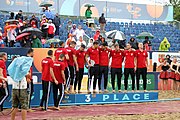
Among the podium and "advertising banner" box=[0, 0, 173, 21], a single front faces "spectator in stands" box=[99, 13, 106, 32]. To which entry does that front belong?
the advertising banner

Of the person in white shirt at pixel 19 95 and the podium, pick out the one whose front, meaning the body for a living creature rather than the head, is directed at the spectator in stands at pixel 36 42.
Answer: the person in white shirt

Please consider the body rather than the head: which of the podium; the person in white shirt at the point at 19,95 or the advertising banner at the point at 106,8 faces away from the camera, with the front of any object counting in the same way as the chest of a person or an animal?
the person in white shirt

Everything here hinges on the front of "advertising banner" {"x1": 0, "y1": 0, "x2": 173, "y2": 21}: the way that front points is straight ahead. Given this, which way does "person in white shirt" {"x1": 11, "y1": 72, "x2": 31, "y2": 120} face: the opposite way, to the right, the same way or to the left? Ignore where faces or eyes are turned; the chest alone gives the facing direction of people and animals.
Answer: the opposite way

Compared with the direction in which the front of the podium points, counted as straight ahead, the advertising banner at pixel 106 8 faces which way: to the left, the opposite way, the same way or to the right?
the same way

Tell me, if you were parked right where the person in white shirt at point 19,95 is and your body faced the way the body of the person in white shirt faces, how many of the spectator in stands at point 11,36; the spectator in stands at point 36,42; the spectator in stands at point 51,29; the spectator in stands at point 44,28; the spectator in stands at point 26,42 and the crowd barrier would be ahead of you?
6

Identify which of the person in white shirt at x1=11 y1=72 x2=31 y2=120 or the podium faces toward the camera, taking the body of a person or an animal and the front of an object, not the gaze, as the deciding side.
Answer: the podium

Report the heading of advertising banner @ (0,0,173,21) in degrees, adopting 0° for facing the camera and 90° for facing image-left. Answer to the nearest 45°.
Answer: approximately 0°

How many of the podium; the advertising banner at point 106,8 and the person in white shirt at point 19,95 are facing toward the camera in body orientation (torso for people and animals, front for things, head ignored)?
2

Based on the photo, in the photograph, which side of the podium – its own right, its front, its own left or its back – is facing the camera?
front

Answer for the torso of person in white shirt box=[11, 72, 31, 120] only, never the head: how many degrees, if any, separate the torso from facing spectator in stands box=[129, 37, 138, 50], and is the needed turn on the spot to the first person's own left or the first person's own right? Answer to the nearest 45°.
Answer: approximately 45° to the first person's own right

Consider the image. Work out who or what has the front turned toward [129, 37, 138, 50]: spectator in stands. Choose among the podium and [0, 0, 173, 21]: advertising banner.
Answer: the advertising banner

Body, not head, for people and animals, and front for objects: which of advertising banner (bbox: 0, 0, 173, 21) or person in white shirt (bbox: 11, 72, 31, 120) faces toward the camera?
the advertising banner

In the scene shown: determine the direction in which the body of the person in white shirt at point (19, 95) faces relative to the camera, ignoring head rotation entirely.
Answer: away from the camera

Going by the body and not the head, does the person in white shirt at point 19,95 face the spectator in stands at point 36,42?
yes
